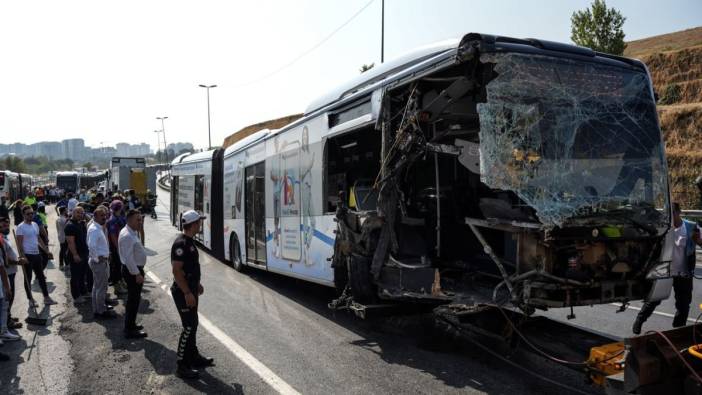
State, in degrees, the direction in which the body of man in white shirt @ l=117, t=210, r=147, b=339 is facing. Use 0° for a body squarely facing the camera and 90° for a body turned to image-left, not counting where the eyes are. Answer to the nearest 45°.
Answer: approximately 270°

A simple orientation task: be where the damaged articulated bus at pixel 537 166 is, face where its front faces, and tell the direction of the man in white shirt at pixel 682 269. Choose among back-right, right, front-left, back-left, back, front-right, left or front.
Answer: front

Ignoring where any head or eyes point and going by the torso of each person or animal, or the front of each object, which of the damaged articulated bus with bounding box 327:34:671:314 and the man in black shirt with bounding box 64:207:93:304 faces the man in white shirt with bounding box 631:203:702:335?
the man in black shirt

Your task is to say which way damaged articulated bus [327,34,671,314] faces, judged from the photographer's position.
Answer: facing the viewer and to the right of the viewer

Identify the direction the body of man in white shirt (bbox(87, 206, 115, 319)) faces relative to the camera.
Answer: to the viewer's right

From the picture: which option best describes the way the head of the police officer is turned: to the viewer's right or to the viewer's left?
to the viewer's right

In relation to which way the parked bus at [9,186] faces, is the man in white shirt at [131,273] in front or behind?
in front

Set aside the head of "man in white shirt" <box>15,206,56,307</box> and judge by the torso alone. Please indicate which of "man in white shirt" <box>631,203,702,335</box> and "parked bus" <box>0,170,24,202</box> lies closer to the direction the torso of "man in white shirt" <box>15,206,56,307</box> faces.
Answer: the man in white shirt

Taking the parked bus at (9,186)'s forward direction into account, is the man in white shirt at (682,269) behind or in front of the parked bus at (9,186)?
in front

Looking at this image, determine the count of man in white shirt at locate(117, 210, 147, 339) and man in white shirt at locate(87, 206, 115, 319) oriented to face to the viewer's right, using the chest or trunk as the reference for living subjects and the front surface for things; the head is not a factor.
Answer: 2
